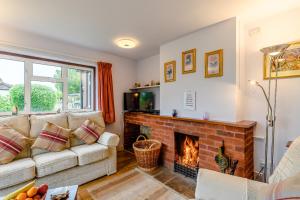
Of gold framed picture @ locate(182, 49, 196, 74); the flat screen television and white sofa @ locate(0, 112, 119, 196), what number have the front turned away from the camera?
0

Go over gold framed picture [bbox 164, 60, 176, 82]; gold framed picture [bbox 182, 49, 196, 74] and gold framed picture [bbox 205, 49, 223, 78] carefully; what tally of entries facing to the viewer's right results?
0

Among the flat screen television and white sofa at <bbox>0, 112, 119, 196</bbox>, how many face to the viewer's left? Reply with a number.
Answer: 0

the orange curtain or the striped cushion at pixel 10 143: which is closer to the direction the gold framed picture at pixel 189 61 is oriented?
the striped cushion

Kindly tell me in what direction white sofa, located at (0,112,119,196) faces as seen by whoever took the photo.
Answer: facing the viewer and to the right of the viewer

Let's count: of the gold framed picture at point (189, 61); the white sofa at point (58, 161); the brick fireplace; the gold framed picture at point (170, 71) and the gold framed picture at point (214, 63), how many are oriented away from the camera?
0

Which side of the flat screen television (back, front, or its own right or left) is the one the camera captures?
front

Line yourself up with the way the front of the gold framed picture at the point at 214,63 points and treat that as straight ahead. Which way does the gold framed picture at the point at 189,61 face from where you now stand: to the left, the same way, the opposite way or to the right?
the same way

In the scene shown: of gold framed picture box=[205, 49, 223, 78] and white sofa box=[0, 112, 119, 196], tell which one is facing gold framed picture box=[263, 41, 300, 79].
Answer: the white sofa

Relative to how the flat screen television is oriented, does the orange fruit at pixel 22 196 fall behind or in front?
in front

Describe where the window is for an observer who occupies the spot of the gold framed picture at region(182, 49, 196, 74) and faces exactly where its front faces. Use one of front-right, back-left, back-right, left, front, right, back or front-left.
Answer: front-right

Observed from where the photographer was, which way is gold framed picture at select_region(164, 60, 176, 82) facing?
facing the viewer and to the left of the viewer

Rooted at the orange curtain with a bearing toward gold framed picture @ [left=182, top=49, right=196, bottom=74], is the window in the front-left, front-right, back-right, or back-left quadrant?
back-right

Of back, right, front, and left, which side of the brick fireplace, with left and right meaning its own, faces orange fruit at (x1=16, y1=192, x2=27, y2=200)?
front

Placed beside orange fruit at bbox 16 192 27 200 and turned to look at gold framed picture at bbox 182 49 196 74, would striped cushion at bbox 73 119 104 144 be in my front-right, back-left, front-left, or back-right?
front-left

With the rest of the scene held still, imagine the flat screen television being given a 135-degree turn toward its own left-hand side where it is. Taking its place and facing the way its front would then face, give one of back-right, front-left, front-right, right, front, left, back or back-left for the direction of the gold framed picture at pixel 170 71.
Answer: right
